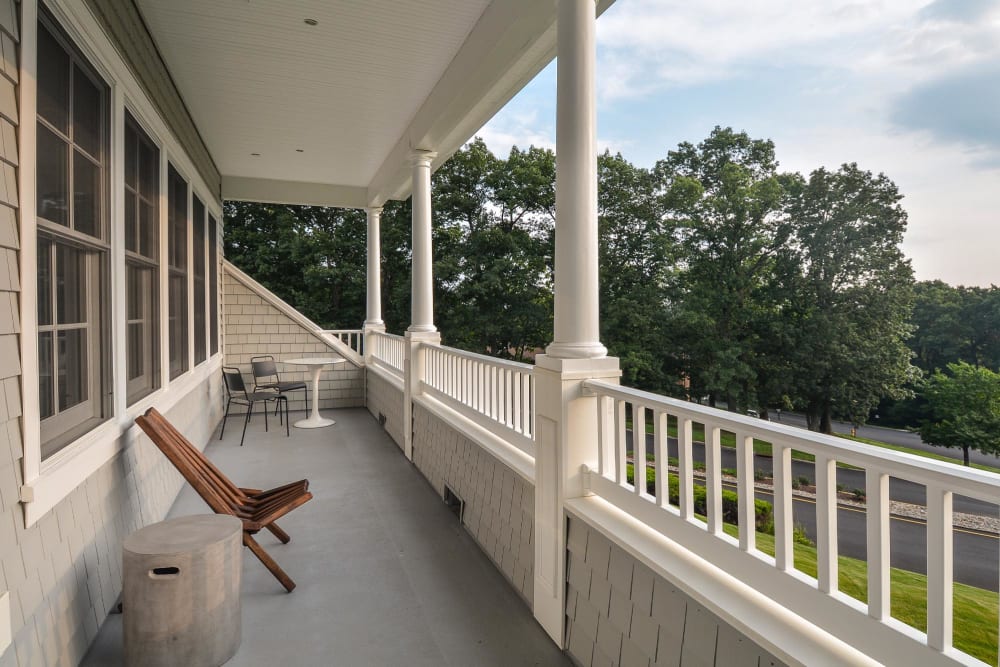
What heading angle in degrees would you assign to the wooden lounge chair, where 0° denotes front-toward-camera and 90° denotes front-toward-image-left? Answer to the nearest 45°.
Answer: approximately 270°

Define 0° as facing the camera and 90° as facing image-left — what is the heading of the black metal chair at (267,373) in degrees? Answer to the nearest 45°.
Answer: approximately 315°

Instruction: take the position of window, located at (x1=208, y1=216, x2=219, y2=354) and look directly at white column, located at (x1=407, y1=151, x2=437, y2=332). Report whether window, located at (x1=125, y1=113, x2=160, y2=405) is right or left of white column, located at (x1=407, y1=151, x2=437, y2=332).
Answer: right

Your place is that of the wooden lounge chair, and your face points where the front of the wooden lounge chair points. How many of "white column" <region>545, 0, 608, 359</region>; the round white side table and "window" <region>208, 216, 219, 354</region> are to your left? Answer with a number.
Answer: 2

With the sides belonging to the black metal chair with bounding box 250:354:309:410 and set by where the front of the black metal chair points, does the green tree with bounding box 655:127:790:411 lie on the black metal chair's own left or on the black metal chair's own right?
on the black metal chair's own left

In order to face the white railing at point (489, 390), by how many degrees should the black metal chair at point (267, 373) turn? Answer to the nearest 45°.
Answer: approximately 45° to its right

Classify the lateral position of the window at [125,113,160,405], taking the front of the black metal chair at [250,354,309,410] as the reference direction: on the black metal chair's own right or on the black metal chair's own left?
on the black metal chair's own right

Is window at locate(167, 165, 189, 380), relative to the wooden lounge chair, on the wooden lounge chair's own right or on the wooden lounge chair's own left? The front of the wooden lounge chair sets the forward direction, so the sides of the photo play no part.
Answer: on the wooden lounge chair's own left

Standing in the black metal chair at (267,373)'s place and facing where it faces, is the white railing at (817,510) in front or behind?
in front

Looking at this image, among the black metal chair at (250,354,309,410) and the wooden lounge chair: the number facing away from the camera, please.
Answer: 0
